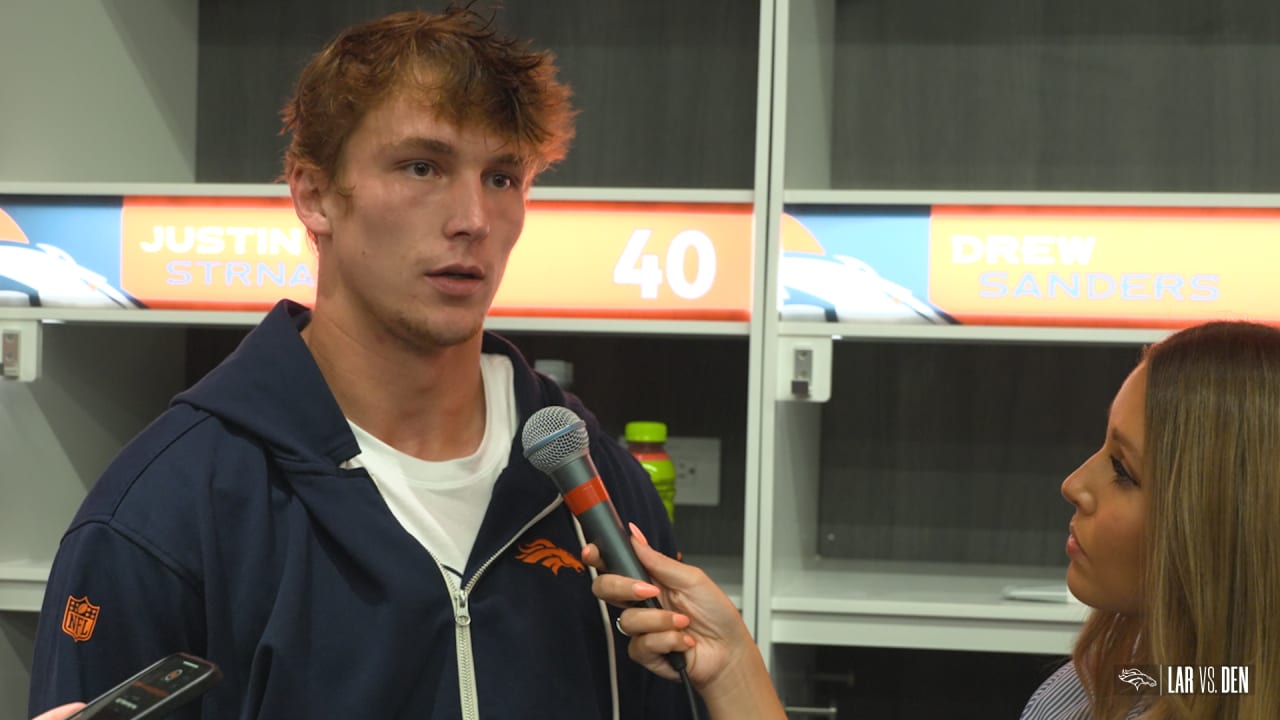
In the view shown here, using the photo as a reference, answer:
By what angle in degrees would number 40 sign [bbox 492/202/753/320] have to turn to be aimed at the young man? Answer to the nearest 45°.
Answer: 0° — it already faces them

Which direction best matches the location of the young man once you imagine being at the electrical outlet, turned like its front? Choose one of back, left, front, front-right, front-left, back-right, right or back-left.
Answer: front

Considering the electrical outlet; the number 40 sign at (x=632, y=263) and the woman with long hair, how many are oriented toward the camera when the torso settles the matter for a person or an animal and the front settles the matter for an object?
2

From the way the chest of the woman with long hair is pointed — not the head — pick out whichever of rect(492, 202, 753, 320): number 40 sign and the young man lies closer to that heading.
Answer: the young man

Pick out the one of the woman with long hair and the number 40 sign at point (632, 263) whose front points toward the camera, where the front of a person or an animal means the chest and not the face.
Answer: the number 40 sign

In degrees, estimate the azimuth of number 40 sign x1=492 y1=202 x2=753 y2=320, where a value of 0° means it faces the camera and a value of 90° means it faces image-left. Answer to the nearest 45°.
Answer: approximately 0°

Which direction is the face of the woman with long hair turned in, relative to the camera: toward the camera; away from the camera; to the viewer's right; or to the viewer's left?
to the viewer's left

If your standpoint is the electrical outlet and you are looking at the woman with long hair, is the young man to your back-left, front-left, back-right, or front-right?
front-right

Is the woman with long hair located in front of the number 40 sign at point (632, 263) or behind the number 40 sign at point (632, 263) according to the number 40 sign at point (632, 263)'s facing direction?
in front

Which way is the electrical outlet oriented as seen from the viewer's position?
toward the camera

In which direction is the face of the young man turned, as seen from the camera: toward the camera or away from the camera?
toward the camera

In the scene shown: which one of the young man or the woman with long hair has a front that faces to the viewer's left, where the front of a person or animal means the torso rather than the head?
the woman with long hair

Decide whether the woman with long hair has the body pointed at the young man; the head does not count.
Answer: yes

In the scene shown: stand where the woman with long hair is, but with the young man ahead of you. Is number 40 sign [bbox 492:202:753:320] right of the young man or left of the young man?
right

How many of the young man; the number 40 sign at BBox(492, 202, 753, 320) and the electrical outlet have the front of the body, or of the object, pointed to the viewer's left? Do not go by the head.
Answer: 0

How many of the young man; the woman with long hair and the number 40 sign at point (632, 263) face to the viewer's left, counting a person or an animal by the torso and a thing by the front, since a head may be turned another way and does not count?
1

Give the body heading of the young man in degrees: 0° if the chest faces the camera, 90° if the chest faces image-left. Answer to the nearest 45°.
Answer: approximately 315°
